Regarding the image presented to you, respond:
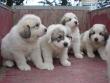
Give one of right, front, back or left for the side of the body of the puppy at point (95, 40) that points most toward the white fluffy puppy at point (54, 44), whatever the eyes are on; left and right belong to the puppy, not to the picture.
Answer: right

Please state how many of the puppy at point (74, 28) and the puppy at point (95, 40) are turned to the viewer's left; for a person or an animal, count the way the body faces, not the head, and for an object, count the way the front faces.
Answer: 0

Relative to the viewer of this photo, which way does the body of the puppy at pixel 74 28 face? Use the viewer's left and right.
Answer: facing the viewer and to the right of the viewer

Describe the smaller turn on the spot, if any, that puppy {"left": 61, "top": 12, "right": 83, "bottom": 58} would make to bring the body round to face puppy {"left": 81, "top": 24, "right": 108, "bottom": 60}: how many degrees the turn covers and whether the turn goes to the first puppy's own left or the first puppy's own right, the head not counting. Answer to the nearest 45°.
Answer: approximately 45° to the first puppy's own left

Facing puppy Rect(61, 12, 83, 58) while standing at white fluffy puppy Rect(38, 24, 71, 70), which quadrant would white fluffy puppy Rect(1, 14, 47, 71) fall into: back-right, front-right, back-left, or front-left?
back-left

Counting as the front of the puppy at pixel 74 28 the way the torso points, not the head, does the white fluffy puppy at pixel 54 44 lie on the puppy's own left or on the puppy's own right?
on the puppy's own right

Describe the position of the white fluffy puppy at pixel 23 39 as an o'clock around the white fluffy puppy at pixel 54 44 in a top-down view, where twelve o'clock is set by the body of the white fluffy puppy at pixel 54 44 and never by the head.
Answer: the white fluffy puppy at pixel 23 39 is roughly at 4 o'clock from the white fluffy puppy at pixel 54 44.
